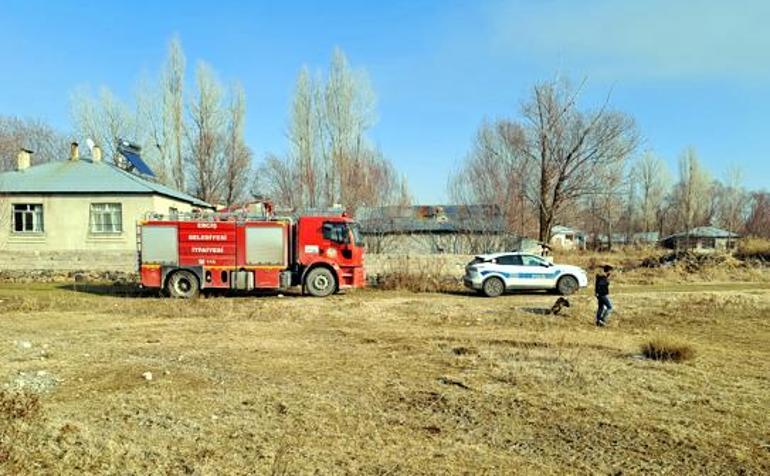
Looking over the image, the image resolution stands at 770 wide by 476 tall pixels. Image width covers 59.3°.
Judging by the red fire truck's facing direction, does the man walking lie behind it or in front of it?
in front

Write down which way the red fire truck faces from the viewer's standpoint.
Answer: facing to the right of the viewer

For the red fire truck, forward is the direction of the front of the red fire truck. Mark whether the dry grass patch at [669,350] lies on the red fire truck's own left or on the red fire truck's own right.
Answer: on the red fire truck's own right

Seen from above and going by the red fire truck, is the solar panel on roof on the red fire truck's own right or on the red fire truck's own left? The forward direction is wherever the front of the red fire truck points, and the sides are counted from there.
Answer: on the red fire truck's own left

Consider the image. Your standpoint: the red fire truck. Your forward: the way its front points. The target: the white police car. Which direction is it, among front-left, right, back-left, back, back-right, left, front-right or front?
front

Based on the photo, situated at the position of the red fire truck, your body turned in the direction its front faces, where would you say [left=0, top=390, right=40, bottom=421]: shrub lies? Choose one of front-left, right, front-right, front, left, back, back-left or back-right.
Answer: right

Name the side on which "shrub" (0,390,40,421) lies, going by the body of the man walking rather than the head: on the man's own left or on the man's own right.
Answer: on the man's own right

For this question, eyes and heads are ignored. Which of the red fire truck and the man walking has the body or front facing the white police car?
the red fire truck

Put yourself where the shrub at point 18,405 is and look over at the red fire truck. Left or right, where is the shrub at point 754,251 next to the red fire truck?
right
